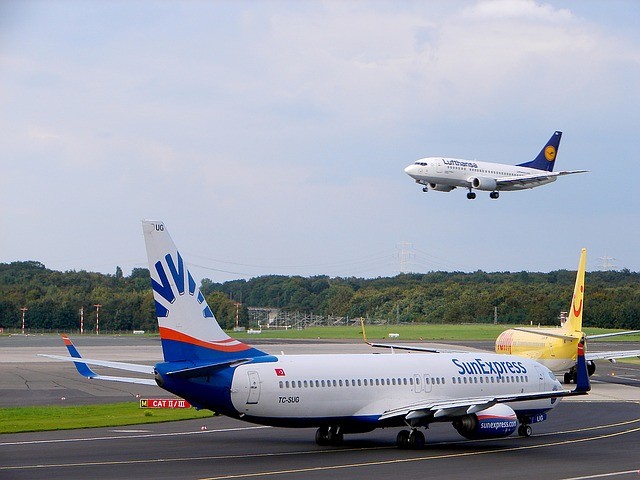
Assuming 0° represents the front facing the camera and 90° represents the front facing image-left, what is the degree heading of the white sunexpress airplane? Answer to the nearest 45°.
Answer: approximately 225°
